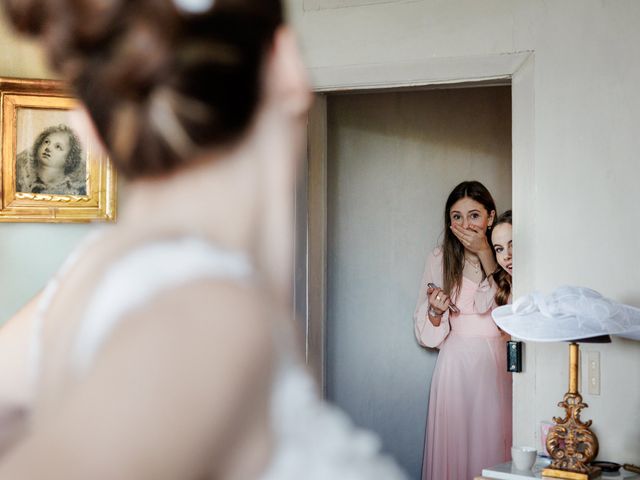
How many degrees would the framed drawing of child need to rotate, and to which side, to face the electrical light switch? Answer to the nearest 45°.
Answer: approximately 45° to its left

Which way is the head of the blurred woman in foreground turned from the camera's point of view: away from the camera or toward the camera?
away from the camera

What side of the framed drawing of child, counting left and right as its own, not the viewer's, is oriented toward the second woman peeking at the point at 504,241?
left

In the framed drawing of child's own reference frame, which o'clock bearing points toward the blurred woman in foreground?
The blurred woman in foreground is roughly at 12 o'clock from the framed drawing of child.

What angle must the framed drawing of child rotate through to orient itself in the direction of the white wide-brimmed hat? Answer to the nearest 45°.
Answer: approximately 45° to its left

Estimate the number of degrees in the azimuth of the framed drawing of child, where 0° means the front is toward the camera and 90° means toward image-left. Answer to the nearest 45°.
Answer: approximately 0°
